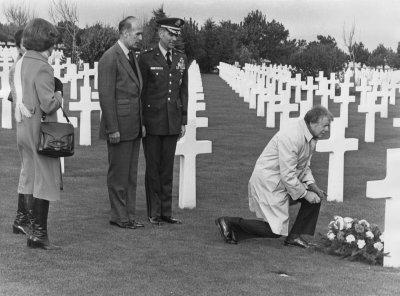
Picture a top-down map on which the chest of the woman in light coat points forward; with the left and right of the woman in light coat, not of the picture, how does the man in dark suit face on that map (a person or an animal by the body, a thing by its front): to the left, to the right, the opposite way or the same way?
to the right

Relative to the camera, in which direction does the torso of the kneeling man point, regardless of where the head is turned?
to the viewer's right

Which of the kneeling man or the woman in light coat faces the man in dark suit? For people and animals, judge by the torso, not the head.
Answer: the woman in light coat

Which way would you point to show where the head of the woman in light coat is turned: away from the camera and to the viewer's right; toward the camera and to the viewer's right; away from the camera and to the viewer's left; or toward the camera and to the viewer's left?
away from the camera and to the viewer's right

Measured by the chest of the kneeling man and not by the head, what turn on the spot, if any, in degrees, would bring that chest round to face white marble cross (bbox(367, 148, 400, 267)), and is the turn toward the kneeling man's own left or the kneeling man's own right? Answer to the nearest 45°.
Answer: approximately 45° to the kneeling man's own right

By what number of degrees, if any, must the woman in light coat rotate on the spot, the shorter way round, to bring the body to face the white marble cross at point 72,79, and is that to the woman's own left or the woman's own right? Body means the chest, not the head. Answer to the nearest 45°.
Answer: approximately 45° to the woman's own left

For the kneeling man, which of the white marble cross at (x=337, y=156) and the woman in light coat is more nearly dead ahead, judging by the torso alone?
the white marble cross

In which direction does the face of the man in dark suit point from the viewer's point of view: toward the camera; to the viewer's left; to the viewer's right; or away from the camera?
to the viewer's right

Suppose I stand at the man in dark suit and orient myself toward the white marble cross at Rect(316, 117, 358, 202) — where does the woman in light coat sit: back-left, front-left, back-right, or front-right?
back-right

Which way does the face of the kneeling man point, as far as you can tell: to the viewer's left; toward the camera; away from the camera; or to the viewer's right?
to the viewer's right

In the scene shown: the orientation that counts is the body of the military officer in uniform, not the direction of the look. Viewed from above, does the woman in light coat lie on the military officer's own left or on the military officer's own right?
on the military officer's own right
